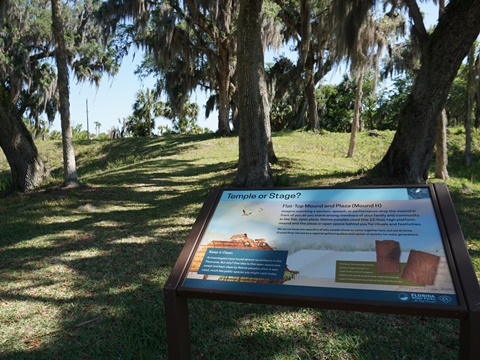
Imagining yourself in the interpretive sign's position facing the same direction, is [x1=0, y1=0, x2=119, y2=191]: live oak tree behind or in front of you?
behind

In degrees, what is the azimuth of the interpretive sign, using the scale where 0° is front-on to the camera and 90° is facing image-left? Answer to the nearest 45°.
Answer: approximately 0°

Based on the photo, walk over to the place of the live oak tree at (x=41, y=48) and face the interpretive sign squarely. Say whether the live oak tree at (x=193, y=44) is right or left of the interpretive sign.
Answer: left

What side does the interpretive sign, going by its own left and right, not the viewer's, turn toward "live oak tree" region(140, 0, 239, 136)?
back
